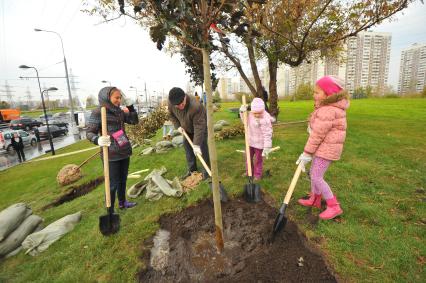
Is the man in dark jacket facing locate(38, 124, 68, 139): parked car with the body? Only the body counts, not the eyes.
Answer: no

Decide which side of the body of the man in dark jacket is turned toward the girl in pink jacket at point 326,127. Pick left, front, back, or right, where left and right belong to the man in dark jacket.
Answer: left

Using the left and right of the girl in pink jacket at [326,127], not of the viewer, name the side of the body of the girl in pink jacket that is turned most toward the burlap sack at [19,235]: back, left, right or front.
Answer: front

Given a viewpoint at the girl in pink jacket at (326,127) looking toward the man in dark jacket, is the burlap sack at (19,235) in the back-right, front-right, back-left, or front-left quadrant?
front-left

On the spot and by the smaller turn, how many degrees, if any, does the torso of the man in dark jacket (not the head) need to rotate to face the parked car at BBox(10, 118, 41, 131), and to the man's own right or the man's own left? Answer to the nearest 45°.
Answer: approximately 90° to the man's own right

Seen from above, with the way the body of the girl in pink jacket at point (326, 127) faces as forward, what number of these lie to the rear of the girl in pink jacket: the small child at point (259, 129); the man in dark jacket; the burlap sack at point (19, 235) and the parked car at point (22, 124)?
0

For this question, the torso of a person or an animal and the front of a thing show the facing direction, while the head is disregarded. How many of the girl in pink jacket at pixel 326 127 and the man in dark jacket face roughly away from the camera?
0

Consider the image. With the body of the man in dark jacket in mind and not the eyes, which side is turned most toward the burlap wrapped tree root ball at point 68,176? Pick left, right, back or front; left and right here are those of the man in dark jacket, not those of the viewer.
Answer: right

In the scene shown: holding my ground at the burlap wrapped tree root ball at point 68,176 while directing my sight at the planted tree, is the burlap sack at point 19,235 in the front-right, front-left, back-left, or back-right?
front-right

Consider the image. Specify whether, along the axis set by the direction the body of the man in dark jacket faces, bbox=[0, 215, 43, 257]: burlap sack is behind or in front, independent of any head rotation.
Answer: in front

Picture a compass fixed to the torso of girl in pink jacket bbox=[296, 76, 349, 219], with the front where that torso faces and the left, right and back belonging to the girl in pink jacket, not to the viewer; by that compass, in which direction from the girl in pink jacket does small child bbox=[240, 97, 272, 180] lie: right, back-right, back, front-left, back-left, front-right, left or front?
front-right

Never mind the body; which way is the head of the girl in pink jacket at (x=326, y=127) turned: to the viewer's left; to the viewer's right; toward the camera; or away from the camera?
to the viewer's left

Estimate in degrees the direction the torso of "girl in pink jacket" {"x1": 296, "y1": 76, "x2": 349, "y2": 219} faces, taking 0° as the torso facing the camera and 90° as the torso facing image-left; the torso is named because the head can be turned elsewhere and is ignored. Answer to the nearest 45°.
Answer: approximately 90°

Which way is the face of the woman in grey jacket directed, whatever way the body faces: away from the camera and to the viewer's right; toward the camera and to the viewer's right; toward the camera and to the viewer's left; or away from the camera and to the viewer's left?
toward the camera and to the viewer's right

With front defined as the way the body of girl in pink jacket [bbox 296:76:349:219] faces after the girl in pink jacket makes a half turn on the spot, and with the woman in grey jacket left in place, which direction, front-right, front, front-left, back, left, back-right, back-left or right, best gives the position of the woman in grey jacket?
back

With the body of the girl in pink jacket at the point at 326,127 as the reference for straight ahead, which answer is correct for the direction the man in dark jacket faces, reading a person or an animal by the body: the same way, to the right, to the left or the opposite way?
to the left
